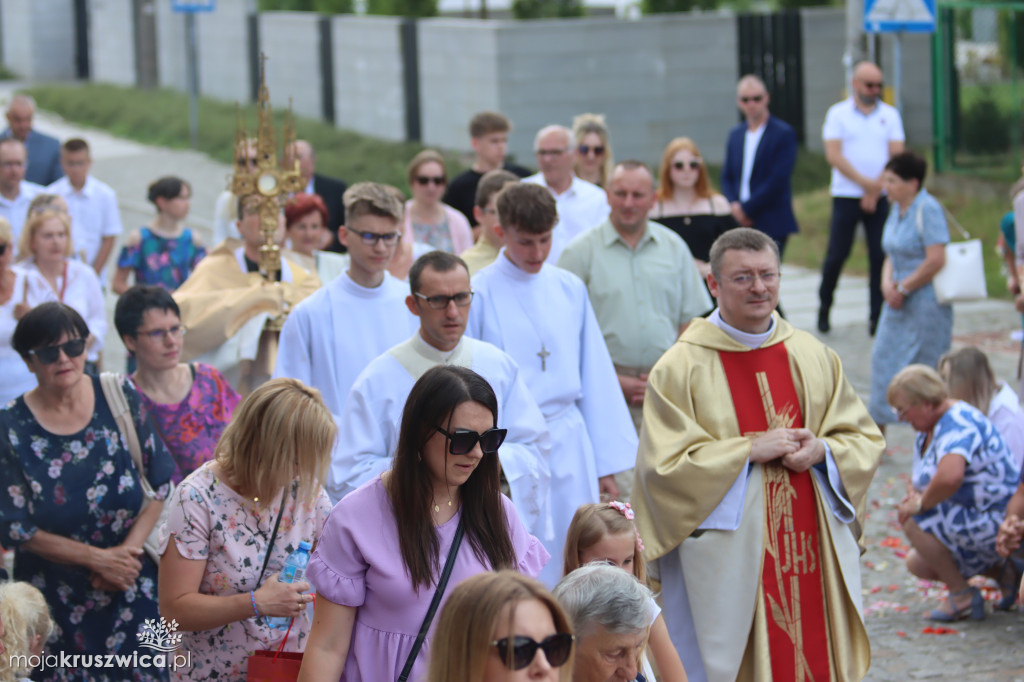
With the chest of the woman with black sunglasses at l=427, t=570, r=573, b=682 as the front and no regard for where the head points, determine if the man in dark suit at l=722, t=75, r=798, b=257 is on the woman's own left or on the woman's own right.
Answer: on the woman's own left

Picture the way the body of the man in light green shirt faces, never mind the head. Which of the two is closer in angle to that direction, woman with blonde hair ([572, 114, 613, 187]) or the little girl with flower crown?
the little girl with flower crown

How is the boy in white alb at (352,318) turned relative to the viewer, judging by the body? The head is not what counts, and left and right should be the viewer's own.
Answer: facing the viewer and to the right of the viewer

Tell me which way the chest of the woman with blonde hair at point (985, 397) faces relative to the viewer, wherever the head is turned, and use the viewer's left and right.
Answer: facing to the left of the viewer

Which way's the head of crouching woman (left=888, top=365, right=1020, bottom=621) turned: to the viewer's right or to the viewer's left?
to the viewer's left

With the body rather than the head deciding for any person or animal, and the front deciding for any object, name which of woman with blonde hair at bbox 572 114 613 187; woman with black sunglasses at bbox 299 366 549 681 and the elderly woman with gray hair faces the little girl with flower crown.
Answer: the woman with blonde hair

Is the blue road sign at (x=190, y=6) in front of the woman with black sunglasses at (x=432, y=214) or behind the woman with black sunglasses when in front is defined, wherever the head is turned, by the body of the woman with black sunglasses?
behind

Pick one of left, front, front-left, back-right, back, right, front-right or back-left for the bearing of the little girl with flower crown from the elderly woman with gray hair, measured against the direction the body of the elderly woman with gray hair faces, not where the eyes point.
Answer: back-left

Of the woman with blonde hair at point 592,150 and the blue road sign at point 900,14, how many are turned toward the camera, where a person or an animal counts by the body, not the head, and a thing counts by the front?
2

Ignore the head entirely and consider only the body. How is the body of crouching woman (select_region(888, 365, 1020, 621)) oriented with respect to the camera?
to the viewer's left
